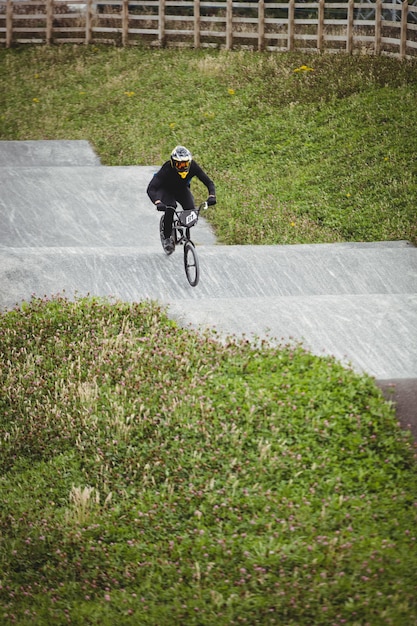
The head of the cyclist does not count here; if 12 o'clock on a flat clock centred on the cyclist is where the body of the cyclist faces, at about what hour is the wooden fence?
The wooden fence is roughly at 6 o'clock from the cyclist.

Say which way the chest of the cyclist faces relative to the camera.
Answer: toward the camera
